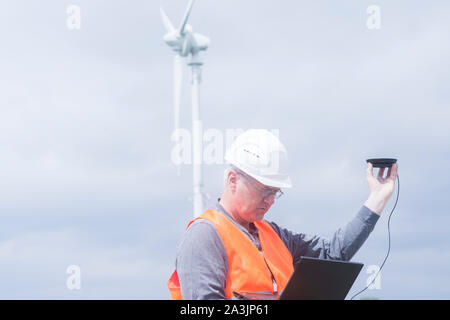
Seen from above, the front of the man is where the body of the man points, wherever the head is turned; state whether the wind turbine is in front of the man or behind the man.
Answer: behind

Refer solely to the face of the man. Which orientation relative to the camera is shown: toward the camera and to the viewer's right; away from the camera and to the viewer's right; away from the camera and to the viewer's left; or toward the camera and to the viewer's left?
toward the camera and to the viewer's right

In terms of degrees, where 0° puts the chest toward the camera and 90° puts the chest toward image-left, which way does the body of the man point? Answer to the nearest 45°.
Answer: approximately 315°
